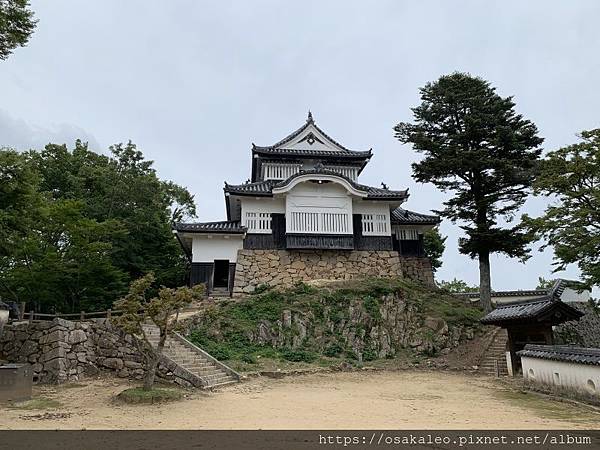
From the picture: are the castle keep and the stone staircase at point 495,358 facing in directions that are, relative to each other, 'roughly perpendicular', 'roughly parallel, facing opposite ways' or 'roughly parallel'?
roughly parallel

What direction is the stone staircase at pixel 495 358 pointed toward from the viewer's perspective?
toward the camera

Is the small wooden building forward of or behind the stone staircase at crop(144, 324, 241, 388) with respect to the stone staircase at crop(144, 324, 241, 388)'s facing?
forward

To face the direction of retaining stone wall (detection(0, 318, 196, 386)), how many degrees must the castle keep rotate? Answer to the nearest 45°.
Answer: approximately 45° to its right

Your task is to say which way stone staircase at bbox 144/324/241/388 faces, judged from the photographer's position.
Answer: facing the viewer and to the right of the viewer

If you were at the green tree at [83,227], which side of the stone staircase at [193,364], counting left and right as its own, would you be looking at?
back

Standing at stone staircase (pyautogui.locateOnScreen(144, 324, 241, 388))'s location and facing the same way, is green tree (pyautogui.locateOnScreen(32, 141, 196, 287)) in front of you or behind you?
behind

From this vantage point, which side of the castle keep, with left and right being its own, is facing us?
front

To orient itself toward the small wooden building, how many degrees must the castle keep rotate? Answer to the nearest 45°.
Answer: approximately 45° to its left

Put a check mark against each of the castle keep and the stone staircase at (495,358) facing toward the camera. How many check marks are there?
2

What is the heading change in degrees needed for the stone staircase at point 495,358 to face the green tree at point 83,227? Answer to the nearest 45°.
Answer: approximately 90° to its right

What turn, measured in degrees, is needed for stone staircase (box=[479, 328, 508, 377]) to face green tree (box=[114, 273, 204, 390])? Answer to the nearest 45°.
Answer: approximately 45° to its right

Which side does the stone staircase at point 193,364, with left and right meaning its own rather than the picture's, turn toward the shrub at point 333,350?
left

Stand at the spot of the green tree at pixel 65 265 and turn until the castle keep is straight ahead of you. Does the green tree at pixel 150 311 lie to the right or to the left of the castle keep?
right

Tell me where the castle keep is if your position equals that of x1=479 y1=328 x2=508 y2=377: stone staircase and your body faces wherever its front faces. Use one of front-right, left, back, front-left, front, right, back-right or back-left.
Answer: right
